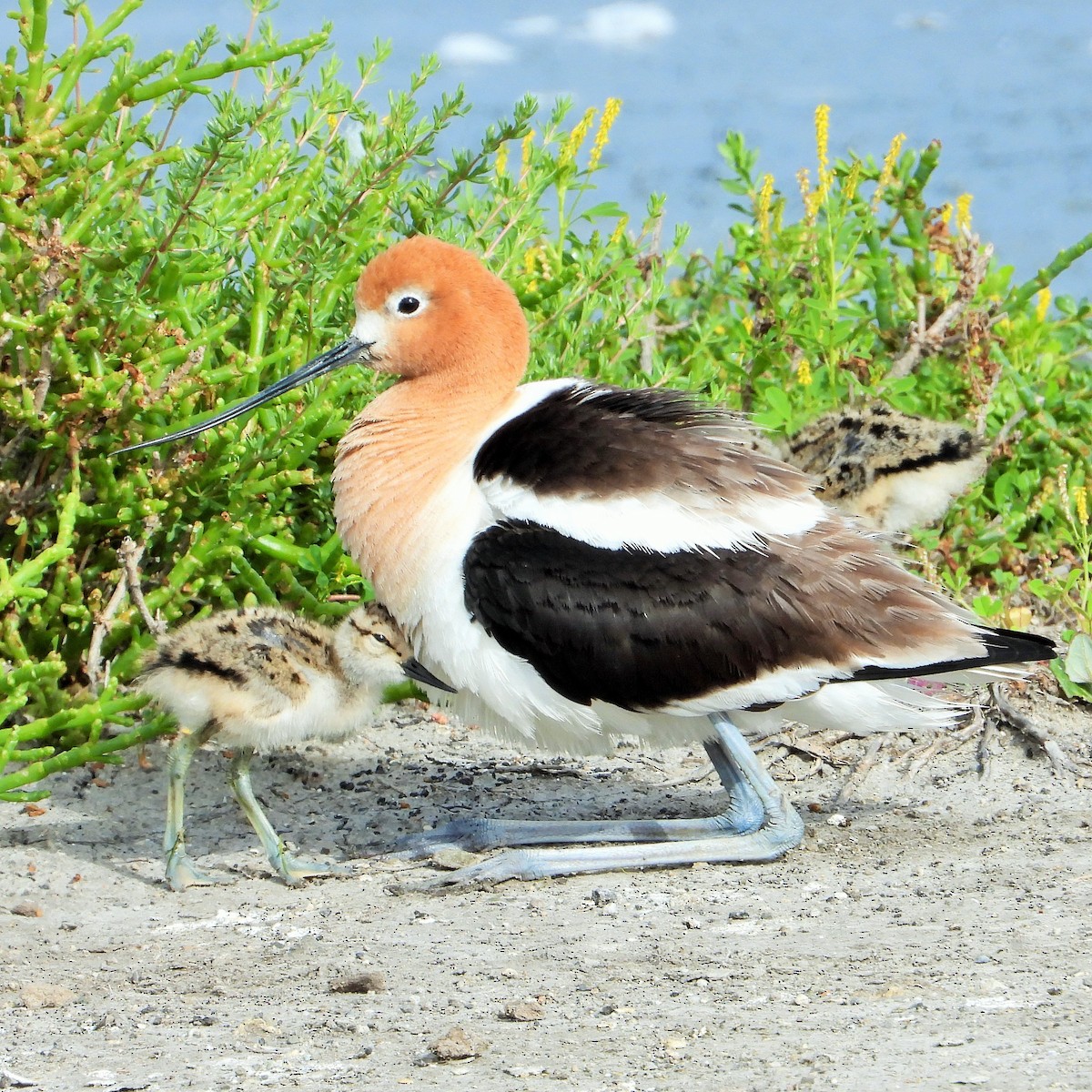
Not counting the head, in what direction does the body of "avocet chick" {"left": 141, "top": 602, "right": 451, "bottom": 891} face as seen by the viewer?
to the viewer's right

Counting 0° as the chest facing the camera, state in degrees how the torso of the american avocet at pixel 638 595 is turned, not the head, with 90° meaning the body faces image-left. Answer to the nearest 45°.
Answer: approximately 90°
